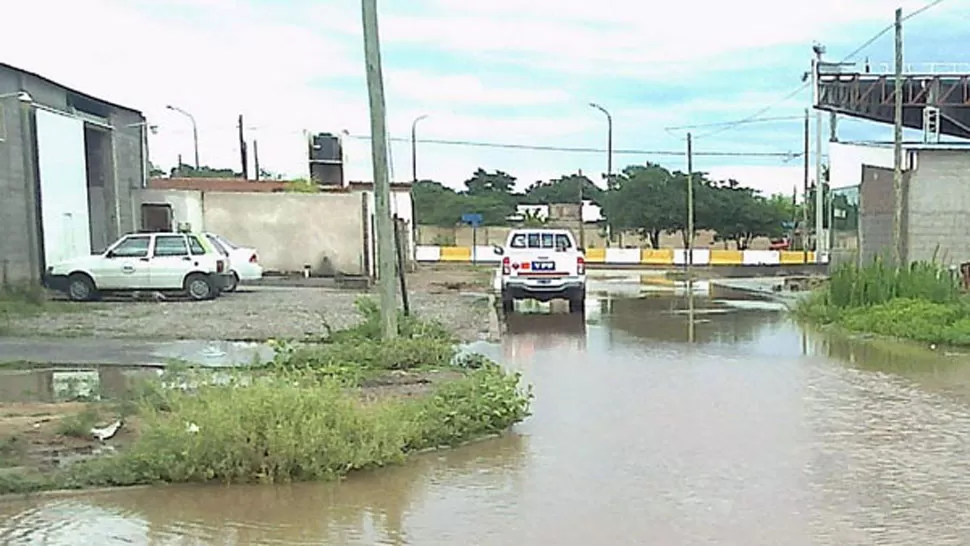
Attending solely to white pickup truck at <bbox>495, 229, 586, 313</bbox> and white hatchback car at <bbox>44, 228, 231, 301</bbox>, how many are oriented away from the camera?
1

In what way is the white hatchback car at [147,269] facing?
to the viewer's left

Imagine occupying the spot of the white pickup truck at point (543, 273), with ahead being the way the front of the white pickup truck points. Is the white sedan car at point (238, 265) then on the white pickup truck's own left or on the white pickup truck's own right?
on the white pickup truck's own left

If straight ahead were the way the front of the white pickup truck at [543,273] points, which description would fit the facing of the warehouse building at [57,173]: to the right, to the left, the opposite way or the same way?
to the right

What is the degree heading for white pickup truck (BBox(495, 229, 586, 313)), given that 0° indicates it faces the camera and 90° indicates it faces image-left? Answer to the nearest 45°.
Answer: approximately 180°

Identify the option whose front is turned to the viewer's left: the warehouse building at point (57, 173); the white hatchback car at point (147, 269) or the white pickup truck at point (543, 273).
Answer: the white hatchback car

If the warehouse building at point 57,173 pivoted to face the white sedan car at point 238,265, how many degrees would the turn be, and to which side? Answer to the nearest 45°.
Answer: approximately 45° to its left

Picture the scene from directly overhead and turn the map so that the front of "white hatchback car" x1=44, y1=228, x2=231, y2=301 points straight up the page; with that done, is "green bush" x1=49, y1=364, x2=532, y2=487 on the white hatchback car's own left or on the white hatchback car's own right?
on the white hatchback car's own left

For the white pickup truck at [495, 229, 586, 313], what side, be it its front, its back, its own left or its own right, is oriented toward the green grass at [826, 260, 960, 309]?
right
